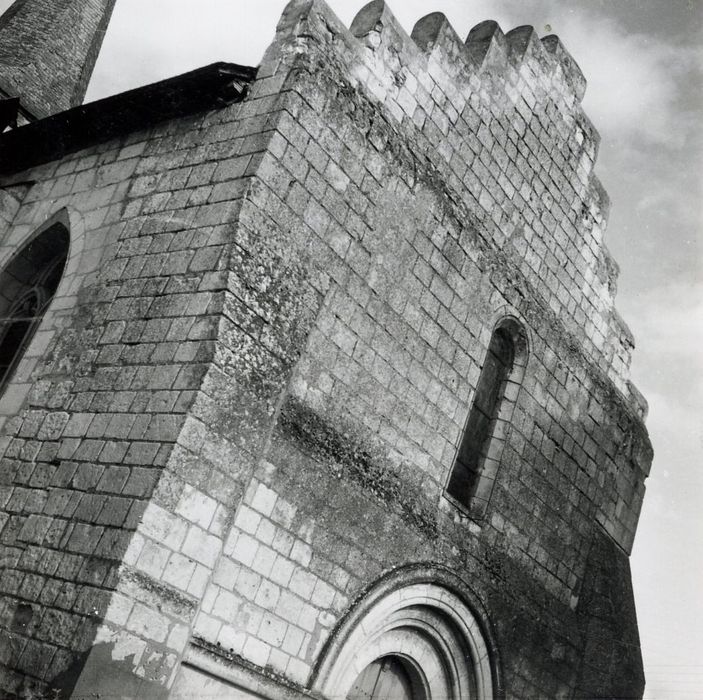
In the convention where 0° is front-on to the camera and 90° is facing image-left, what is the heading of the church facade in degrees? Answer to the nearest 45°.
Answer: approximately 315°

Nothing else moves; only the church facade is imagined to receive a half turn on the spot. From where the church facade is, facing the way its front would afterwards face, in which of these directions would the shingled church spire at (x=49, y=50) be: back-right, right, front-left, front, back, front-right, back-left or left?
front
